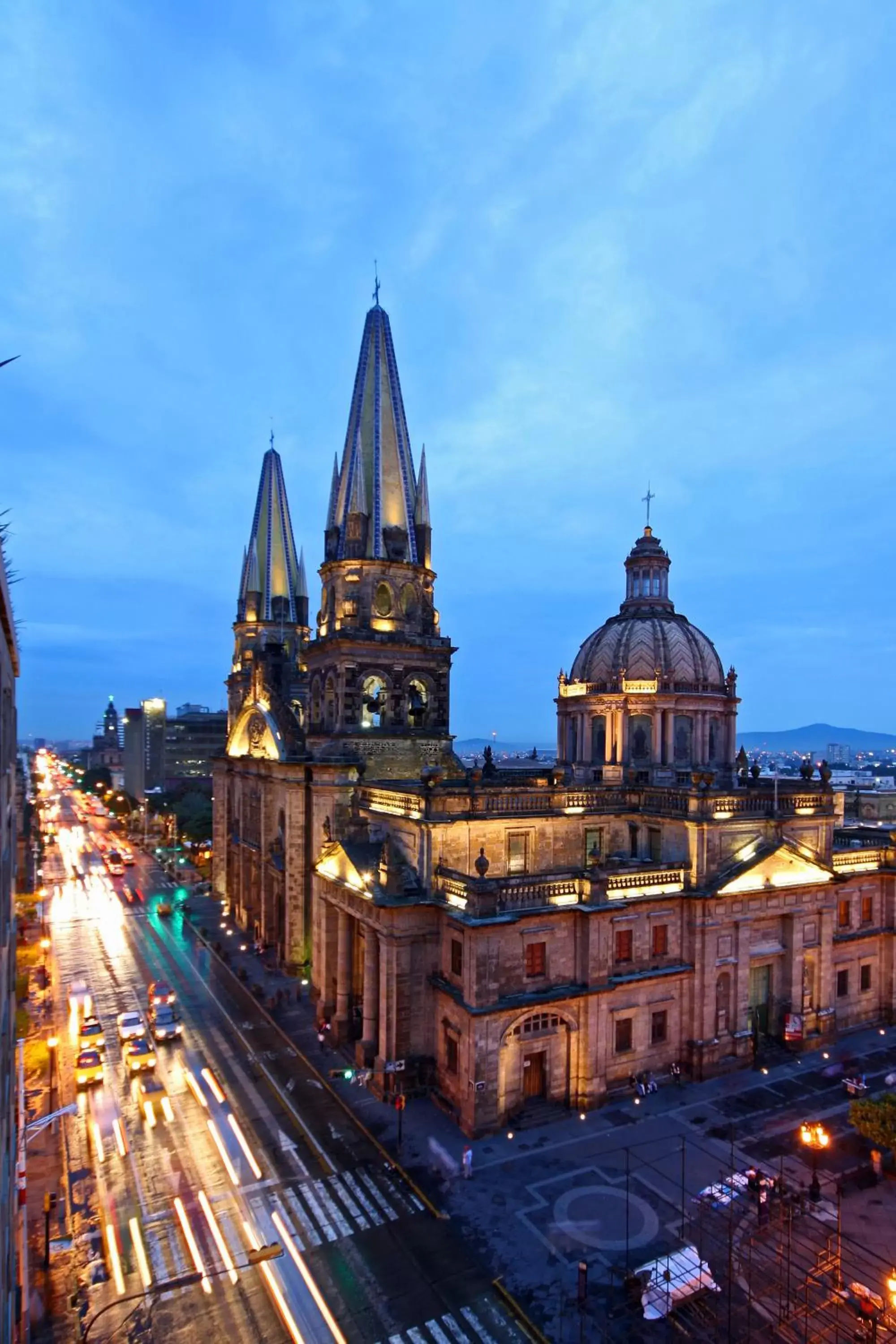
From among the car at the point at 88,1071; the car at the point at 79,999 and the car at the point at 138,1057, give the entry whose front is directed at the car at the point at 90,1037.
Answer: the car at the point at 79,999

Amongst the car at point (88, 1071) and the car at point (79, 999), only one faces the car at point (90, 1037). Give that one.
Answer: the car at point (79, 999)

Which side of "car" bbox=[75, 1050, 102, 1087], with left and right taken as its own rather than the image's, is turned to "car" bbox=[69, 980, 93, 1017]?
back

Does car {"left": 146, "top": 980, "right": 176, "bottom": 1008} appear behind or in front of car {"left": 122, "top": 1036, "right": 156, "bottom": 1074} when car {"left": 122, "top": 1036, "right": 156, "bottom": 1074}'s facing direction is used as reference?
behind

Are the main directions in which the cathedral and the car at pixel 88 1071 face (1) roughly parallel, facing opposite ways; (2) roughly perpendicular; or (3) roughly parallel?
roughly perpendicular

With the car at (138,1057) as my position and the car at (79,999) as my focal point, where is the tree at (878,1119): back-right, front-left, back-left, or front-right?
back-right

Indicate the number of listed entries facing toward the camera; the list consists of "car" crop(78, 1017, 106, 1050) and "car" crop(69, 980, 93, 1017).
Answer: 2

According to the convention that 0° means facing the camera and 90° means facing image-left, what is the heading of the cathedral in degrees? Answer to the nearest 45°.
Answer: approximately 45°

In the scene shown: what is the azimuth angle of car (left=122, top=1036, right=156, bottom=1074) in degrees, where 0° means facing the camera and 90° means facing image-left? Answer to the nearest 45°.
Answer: approximately 0°

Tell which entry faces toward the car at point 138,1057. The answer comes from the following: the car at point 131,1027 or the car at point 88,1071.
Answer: the car at point 131,1027
